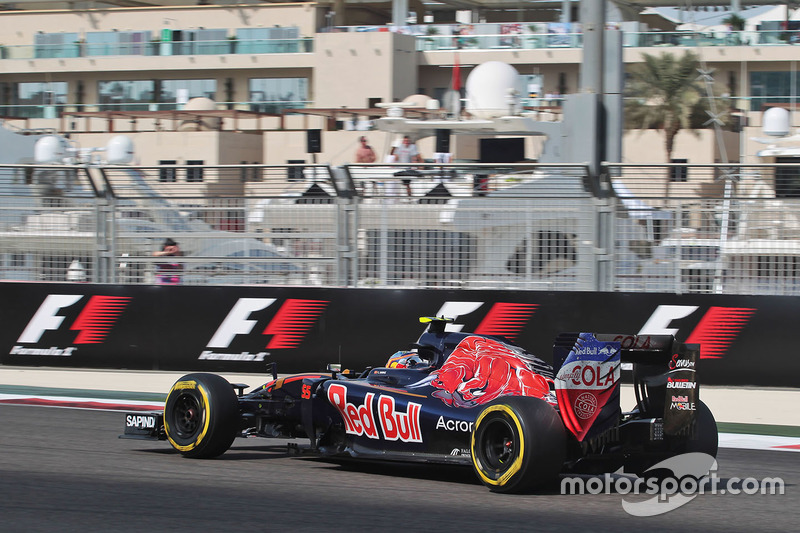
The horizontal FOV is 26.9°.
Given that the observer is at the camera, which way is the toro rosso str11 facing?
facing away from the viewer and to the left of the viewer

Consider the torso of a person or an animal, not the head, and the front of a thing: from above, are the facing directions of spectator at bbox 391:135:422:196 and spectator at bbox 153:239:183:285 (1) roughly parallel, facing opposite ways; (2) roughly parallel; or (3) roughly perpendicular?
roughly parallel

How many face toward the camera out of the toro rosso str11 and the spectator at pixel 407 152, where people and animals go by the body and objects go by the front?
1

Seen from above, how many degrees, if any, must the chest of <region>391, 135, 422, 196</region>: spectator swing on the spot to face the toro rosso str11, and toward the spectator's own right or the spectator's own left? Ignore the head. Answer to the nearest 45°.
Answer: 0° — they already face it

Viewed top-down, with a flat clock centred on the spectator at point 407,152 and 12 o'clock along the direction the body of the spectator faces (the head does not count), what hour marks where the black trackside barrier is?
The black trackside barrier is roughly at 12 o'clock from the spectator.

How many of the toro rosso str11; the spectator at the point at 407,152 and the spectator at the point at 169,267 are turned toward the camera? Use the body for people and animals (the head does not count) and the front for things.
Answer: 2

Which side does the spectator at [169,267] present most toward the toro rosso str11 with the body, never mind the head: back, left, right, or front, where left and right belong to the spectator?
front

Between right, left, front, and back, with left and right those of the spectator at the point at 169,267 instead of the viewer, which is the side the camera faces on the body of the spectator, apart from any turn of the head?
front

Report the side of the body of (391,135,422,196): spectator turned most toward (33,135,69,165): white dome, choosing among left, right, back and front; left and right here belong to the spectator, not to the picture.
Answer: right

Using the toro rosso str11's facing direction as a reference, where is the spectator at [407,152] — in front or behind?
in front

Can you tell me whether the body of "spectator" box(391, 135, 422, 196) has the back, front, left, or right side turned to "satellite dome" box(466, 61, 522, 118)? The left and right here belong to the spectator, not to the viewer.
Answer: left

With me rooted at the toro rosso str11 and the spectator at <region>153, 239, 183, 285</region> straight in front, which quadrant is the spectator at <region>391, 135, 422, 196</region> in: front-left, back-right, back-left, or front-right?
front-right

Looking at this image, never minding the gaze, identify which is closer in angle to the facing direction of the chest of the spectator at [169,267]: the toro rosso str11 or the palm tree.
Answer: the toro rosso str11

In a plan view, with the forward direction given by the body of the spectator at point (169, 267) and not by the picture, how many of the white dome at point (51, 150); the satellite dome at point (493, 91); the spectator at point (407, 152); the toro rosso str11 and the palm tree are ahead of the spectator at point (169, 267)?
1
